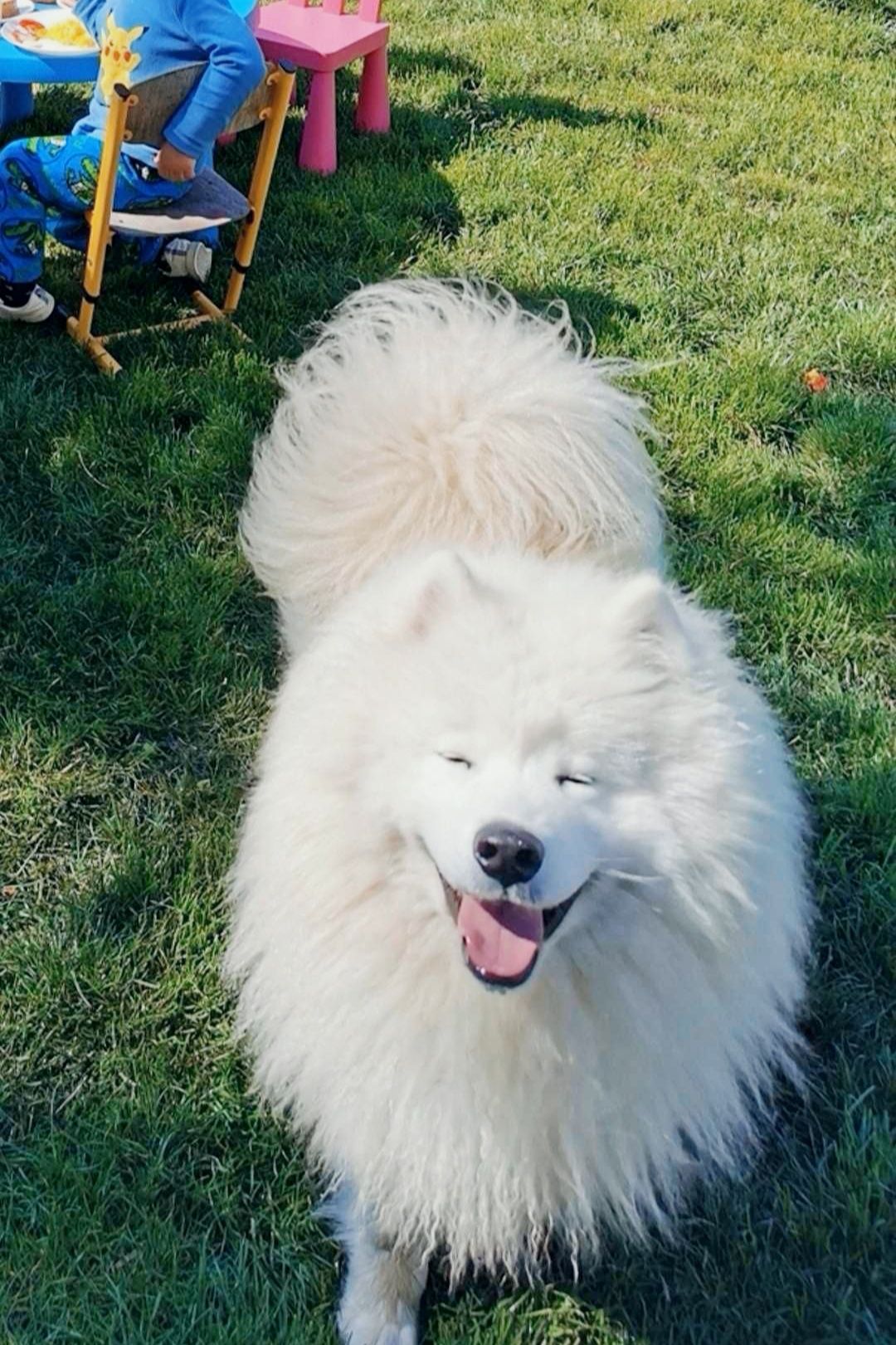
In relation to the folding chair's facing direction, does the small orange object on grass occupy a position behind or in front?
behind

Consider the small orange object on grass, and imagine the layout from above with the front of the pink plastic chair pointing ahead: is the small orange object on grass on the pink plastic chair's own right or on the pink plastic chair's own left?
on the pink plastic chair's own left

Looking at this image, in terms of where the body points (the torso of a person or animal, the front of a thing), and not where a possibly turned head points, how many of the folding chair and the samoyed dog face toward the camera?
1

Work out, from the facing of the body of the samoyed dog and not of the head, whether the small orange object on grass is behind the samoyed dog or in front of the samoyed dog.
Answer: behind

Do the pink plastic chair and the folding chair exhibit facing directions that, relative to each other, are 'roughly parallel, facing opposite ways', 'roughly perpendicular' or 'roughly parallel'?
roughly perpendicular

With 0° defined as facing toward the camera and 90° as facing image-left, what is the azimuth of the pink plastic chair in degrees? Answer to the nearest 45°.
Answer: approximately 45°

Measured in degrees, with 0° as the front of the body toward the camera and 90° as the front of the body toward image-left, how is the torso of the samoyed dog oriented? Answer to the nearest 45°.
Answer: approximately 0°

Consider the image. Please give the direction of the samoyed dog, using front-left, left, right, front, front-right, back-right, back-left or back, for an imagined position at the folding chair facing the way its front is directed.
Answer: back-left

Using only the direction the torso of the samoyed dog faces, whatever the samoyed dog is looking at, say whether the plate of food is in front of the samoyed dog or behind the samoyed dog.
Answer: behind

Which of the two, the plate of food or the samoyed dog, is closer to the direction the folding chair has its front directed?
the plate of food
